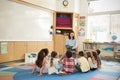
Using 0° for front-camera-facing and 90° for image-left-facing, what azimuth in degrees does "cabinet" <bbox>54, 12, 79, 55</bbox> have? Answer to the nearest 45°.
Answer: approximately 0°

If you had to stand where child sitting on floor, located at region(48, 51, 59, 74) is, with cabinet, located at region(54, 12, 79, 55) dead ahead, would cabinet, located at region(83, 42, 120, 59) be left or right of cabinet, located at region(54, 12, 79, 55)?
right

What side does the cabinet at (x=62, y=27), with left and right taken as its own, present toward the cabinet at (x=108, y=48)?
left

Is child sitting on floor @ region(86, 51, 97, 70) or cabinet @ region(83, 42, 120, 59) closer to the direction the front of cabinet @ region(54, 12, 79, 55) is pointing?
the child sitting on floor

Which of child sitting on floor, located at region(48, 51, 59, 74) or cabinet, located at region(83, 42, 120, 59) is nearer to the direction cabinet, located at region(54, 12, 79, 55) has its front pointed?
the child sitting on floor

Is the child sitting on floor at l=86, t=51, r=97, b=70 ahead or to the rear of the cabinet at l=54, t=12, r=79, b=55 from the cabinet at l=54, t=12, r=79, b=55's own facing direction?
ahead

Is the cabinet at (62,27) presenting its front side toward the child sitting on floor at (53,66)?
yes
